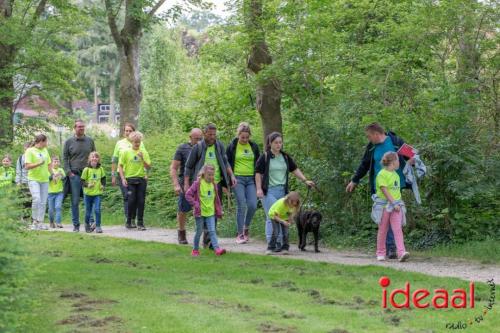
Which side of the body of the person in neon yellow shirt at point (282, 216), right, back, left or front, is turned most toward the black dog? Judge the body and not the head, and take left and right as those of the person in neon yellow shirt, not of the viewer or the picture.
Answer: front

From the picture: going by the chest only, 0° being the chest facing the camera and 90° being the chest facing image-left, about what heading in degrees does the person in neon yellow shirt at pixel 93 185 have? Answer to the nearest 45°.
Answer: approximately 0°
